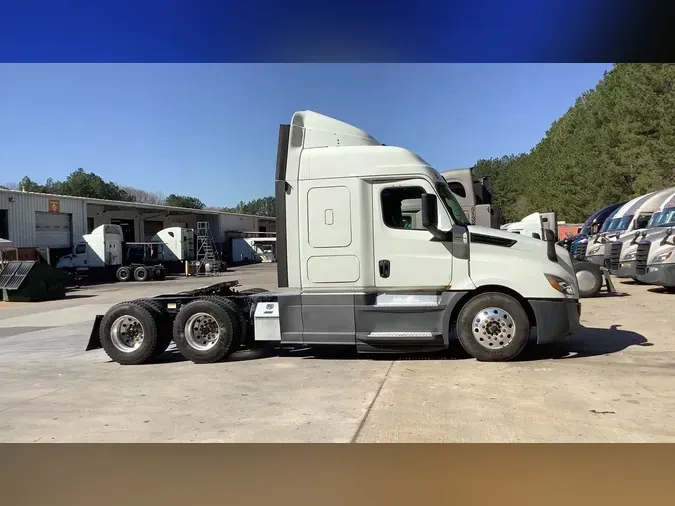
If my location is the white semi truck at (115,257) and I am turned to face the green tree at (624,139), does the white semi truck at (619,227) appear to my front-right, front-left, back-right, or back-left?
front-right

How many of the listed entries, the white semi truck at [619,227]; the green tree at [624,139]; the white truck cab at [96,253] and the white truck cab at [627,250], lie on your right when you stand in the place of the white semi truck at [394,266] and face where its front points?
0

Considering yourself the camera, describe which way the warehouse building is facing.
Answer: facing the viewer and to the right of the viewer

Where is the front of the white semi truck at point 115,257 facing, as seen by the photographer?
facing to the left of the viewer

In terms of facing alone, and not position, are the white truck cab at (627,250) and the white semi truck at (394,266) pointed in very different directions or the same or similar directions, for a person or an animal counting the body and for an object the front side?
very different directions

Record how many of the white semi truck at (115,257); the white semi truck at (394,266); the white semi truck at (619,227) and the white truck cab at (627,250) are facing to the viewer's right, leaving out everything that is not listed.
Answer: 1

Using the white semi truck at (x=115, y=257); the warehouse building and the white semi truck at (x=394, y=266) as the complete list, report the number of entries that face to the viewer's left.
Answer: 1

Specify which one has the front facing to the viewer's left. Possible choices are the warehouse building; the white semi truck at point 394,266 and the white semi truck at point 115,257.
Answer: the white semi truck at point 115,257

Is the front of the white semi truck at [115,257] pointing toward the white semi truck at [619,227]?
no

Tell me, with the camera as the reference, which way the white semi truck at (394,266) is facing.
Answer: facing to the right of the viewer

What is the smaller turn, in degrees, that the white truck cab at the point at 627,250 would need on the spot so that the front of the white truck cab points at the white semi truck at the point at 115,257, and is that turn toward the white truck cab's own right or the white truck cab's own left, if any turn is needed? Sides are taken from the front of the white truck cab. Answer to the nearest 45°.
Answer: approximately 45° to the white truck cab's own right

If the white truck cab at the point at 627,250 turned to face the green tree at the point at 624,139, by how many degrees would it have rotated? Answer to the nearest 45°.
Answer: approximately 135° to its right

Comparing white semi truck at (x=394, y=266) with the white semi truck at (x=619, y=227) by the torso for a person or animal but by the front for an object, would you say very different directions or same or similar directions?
very different directions

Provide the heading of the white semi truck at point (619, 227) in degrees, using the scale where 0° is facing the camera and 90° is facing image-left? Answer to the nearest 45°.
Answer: approximately 45°

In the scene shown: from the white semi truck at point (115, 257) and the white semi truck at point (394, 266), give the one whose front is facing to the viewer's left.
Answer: the white semi truck at point (115, 257)

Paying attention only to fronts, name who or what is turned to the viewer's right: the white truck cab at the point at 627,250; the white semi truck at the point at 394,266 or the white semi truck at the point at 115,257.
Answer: the white semi truck at the point at 394,266

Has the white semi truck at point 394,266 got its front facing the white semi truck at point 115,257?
no

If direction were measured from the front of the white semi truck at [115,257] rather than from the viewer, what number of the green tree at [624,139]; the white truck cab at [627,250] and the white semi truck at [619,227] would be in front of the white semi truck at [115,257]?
0
